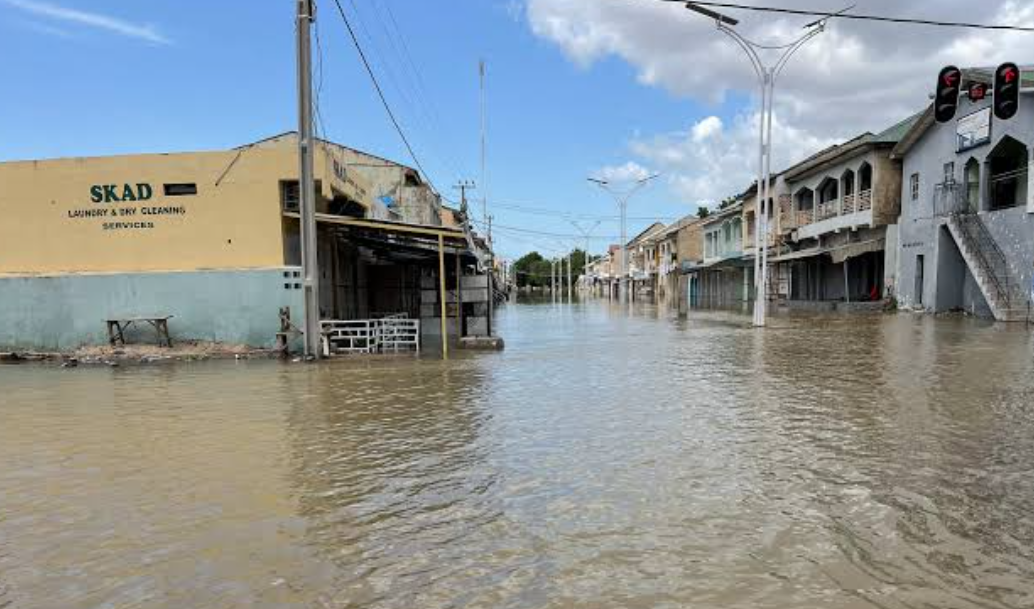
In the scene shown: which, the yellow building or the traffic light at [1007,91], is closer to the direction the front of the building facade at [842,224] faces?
the yellow building

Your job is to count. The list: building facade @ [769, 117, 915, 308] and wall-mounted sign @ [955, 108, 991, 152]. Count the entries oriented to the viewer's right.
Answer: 0

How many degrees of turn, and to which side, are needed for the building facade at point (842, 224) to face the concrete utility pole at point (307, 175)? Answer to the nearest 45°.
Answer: approximately 45° to its left

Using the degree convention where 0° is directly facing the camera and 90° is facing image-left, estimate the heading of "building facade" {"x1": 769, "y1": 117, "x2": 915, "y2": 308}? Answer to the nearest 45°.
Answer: approximately 45°

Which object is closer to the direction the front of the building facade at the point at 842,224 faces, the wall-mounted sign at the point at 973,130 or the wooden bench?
the wooden bench

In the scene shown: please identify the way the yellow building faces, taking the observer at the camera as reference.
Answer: facing the viewer and to the right of the viewer

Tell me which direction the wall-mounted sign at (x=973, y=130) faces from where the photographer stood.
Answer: facing the viewer and to the left of the viewer

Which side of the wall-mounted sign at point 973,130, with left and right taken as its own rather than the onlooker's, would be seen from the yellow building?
front
